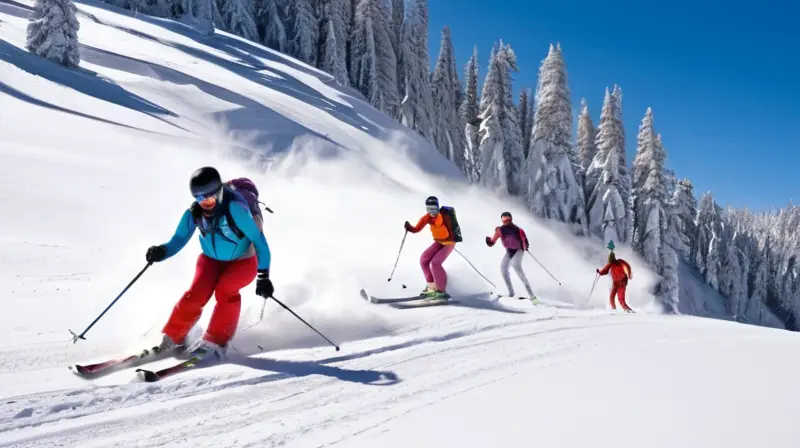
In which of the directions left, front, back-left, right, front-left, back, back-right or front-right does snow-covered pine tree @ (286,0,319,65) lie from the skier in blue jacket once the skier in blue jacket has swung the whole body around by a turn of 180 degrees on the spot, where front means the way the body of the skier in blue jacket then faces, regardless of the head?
front-left

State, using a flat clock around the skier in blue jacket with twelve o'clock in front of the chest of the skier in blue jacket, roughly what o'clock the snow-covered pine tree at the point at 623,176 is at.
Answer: The snow-covered pine tree is roughly at 6 o'clock from the skier in blue jacket.

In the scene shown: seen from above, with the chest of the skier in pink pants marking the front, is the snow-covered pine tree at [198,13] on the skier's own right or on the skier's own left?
on the skier's own right

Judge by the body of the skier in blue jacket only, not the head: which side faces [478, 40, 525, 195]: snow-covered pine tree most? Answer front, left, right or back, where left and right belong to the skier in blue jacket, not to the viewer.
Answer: back

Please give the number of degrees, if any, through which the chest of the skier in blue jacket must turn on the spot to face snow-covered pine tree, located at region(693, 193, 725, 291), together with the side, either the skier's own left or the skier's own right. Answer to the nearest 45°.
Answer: approximately 180°

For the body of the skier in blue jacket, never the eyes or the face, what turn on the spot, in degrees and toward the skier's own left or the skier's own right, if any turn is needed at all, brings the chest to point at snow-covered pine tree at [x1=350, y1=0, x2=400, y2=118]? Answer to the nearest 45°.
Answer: approximately 135° to the skier's own right

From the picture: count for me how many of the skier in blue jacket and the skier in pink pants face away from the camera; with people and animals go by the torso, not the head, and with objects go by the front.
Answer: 0

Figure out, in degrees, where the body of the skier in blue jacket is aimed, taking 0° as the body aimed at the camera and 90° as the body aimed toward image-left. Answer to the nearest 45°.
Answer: approximately 45°

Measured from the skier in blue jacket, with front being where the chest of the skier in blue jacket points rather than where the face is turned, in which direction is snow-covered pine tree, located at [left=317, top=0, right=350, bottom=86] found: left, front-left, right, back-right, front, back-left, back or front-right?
back-right

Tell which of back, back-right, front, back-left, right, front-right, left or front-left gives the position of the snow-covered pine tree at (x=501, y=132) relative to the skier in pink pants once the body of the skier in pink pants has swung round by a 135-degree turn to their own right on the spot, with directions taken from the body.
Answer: front

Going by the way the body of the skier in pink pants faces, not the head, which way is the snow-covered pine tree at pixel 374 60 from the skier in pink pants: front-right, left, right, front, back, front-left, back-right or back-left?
back-right

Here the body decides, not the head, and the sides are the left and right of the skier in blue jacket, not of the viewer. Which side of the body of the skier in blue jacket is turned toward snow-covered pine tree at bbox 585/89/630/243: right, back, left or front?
back
